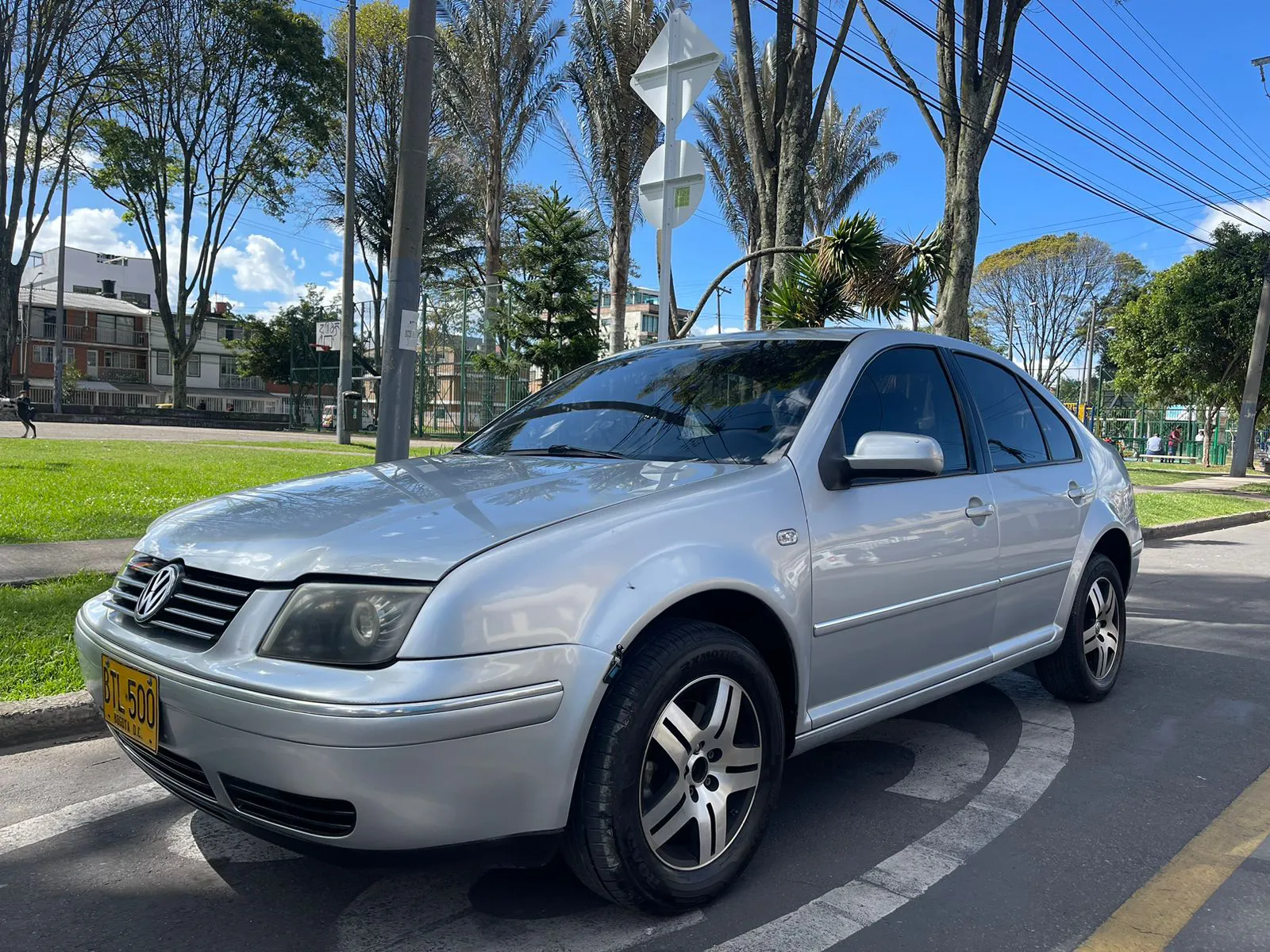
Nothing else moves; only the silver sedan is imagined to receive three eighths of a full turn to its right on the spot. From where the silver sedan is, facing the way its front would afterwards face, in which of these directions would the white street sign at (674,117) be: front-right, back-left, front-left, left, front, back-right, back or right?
front

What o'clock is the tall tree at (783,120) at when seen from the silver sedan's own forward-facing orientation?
The tall tree is roughly at 5 o'clock from the silver sedan.

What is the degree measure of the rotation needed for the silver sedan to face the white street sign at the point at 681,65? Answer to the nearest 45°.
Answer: approximately 135° to its right

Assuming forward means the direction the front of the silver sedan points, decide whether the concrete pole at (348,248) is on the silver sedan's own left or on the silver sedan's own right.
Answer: on the silver sedan's own right

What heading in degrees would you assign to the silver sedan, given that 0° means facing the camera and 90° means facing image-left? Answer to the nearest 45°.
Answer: approximately 45°

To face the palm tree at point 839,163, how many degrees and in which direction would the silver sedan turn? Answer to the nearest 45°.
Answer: approximately 135° to its right

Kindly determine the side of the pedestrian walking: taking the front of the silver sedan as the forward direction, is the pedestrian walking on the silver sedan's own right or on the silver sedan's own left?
on the silver sedan's own right

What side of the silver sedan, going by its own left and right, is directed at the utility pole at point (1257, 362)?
back

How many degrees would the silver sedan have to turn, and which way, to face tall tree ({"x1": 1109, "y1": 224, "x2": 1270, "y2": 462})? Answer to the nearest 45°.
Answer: approximately 180°

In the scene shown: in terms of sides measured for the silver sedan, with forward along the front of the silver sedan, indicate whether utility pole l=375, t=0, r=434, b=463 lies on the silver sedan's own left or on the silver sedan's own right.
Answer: on the silver sedan's own right

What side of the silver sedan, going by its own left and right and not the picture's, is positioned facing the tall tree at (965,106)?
back

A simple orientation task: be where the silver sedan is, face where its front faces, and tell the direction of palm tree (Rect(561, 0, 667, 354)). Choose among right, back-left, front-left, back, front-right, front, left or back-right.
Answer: back-right

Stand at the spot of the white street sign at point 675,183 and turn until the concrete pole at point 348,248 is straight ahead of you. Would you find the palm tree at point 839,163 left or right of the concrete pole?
right

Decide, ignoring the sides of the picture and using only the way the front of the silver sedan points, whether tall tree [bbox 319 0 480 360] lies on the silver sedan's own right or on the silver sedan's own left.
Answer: on the silver sedan's own right

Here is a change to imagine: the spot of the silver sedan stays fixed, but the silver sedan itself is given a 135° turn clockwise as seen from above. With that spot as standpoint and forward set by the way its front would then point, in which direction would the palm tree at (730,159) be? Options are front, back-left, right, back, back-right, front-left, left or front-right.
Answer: front

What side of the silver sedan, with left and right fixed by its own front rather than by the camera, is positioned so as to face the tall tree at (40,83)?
right

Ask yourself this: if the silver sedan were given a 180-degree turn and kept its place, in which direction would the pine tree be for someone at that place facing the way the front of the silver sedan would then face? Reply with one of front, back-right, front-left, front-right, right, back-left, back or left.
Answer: front-left
